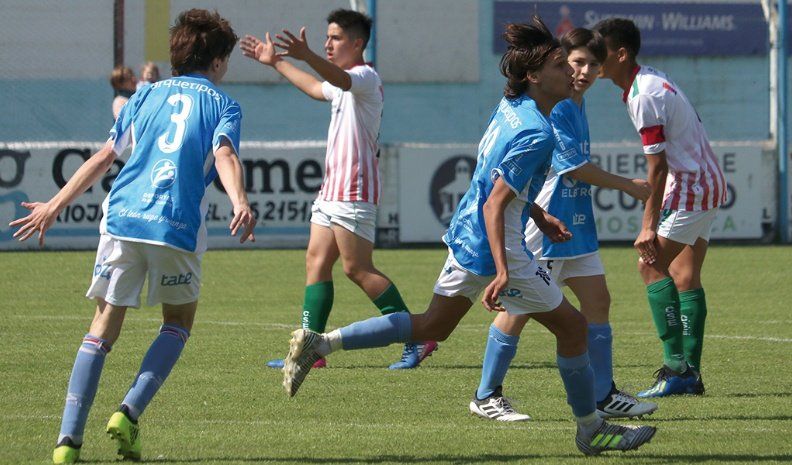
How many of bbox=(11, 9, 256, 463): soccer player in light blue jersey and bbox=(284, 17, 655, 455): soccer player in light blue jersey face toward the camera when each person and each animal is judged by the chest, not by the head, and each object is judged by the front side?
0

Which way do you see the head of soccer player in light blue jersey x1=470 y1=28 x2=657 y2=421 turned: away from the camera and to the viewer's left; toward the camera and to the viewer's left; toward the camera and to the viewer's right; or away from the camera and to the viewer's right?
toward the camera and to the viewer's left

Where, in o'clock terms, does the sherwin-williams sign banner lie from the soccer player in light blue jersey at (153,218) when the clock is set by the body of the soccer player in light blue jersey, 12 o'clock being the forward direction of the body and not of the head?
The sherwin-williams sign banner is roughly at 1 o'clock from the soccer player in light blue jersey.

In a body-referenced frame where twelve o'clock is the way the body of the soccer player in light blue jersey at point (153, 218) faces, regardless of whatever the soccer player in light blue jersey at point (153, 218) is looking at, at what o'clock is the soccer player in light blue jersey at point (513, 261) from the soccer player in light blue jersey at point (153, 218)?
the soccer player in light blue jersey at point (513, 261) is roughly at 3 o'clock from the soccer player in light blue jersey at point (153, 218).

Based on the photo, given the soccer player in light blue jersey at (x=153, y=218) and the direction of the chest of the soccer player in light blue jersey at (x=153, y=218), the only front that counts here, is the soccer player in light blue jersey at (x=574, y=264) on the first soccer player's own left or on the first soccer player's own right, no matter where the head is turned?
on the first soccer player's own right

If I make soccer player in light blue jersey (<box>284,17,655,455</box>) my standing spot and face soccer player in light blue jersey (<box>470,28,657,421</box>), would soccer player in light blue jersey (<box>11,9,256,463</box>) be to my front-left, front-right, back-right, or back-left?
back-left

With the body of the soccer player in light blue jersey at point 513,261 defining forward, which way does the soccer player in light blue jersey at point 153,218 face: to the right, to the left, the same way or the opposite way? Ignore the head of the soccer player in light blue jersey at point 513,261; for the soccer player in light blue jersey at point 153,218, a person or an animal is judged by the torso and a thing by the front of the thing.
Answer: to the left

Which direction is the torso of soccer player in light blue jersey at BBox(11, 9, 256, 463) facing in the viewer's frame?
away from the camera

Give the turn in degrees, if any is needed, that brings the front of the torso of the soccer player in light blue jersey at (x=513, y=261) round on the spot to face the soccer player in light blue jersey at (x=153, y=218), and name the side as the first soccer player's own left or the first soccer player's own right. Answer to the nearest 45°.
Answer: approximately 180°

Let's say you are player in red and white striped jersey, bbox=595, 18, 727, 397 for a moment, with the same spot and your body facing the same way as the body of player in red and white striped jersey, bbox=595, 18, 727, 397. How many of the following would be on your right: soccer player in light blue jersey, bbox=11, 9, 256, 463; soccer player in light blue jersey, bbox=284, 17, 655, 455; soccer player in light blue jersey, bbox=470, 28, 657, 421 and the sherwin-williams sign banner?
1

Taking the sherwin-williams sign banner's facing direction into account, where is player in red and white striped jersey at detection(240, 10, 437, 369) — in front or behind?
in front

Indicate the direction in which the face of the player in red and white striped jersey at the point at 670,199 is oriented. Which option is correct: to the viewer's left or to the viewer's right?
to the viewer's left
